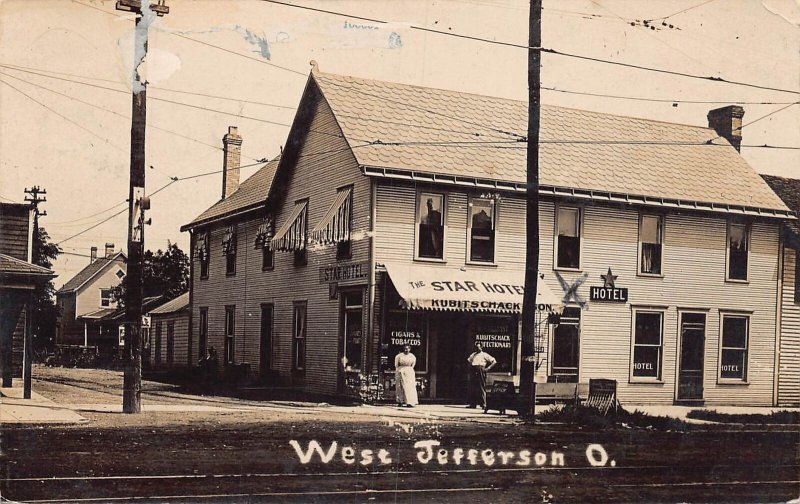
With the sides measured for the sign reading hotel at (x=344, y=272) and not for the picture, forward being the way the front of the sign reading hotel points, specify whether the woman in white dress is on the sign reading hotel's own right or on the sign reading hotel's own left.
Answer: on the sign reading hotel's own left

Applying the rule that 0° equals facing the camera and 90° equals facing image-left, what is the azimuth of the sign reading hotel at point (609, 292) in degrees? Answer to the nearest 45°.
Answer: approximately 0°

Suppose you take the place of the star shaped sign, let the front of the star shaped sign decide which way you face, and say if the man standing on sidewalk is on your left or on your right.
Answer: on your right

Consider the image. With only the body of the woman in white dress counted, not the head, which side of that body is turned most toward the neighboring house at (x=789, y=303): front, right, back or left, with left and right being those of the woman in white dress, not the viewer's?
left

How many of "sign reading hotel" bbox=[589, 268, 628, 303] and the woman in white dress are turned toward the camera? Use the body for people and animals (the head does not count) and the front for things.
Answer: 2
